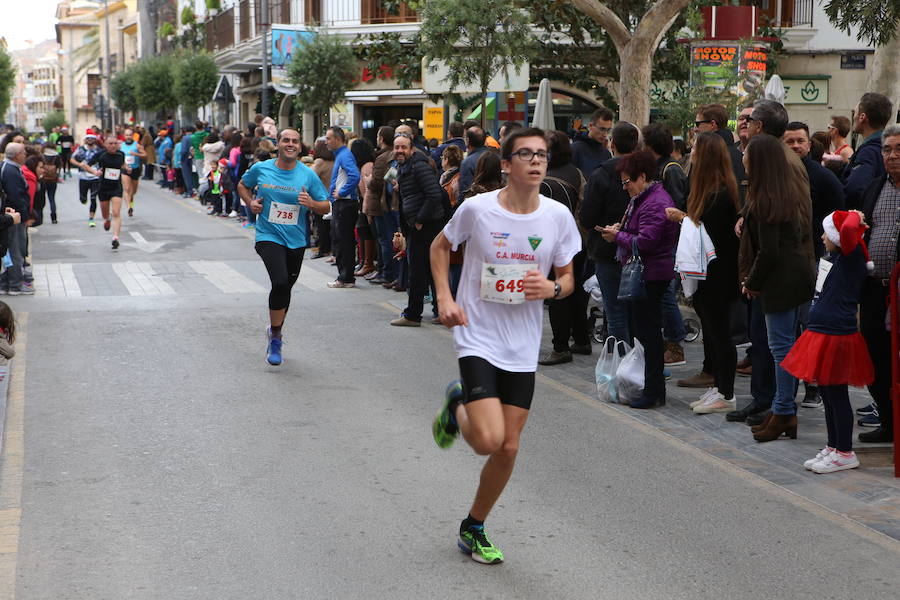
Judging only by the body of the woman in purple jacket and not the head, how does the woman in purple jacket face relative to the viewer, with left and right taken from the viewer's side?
facing to the left of the viewer

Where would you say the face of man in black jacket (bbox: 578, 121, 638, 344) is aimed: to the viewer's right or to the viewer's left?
to the viewer's left

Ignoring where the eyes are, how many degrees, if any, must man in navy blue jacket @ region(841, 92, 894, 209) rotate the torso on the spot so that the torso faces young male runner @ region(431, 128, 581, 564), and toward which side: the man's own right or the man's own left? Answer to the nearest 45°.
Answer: approximately 90° to the man's own left

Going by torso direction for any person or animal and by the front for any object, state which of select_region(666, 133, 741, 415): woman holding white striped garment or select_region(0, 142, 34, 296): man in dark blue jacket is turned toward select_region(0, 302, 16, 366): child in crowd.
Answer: the woman holding white striped garment

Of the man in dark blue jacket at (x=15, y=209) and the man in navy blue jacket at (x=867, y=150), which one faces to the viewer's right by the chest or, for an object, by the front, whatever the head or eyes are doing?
the man in dark blue jacket at (x=15, y=209)

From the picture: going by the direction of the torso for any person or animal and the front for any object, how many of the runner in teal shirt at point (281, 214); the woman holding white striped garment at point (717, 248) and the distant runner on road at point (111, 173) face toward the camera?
2

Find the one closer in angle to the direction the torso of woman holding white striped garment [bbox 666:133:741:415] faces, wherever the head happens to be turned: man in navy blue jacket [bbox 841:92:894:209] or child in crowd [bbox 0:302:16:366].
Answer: the child in crowd

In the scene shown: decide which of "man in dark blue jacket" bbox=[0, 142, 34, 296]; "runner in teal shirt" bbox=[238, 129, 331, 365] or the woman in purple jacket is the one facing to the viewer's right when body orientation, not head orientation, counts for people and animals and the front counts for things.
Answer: the man in dark blue jacket

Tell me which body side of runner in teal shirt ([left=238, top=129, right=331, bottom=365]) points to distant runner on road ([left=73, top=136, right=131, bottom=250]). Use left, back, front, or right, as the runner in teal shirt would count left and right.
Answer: back

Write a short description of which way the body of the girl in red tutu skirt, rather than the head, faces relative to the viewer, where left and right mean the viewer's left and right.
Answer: facing to the left of the viewer

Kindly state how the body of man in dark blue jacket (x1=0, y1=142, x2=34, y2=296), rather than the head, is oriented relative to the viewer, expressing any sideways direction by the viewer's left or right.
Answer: facing to the right of the viewer

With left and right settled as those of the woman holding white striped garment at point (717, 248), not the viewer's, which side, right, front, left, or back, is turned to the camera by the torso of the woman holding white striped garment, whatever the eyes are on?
left

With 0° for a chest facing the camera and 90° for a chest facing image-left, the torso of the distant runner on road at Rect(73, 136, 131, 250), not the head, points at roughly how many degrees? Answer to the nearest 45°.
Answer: approximately 0°
